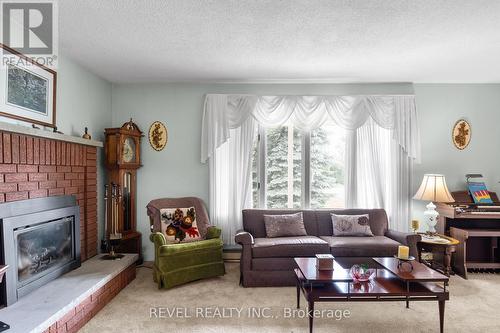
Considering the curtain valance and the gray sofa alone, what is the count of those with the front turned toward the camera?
2

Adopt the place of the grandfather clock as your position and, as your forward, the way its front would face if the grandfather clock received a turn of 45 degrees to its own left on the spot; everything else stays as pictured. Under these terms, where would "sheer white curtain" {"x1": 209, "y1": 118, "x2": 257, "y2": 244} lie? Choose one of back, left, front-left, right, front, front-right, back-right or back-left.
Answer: front

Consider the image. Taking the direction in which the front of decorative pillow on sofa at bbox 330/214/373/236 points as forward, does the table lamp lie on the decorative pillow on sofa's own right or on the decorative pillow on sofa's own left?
on the decorative pillow on sofa's own left

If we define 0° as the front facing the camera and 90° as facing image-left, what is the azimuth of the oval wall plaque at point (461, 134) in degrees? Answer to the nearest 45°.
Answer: approximately 0°

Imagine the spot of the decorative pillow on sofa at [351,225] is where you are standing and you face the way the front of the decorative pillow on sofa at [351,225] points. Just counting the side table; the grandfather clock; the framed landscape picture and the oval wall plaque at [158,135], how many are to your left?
1

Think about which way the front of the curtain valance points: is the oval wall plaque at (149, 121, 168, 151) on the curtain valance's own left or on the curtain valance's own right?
on the curtain valance's own right

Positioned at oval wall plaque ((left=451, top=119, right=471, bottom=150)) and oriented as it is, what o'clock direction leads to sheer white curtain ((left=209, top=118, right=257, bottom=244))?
The sheer white curtain is roughly at 2 o'clock from the oval wall plaque.

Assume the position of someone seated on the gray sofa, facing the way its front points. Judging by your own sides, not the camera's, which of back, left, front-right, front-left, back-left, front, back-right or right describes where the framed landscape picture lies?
front-right

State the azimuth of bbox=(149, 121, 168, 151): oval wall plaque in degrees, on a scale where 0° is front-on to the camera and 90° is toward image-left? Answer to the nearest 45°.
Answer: approximately 0°

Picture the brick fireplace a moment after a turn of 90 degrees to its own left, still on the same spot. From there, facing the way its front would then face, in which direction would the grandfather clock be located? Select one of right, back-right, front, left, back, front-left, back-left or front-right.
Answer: front

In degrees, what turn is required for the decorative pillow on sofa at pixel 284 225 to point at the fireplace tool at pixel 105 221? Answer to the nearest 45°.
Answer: approximately 90° to its right

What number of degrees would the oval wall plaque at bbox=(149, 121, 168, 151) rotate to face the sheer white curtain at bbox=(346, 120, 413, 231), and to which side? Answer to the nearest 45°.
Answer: approximately 90° to its left
